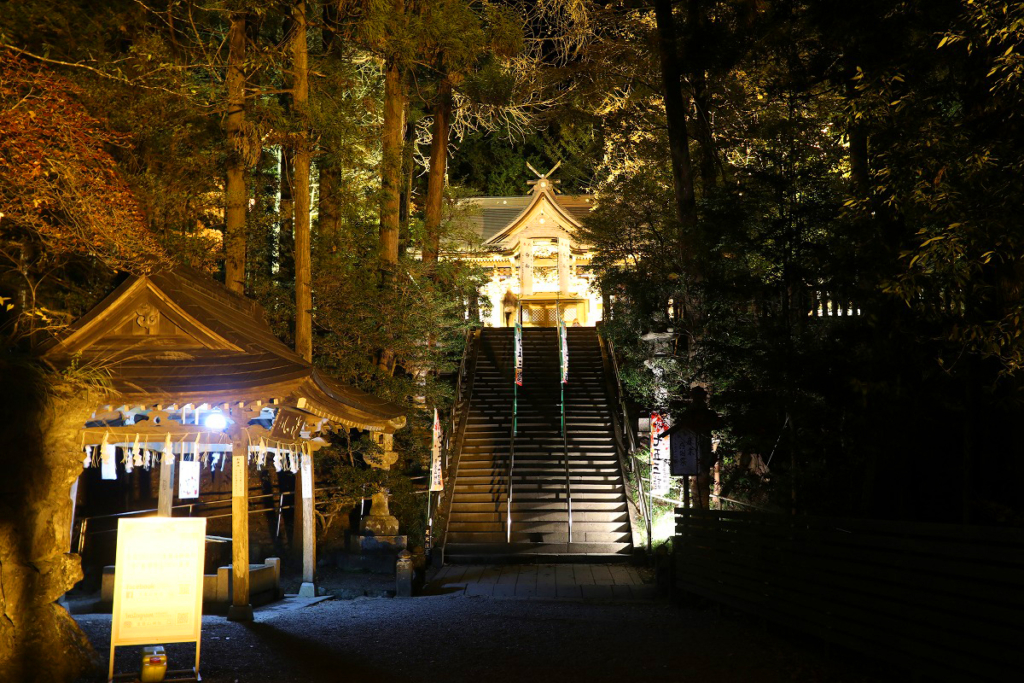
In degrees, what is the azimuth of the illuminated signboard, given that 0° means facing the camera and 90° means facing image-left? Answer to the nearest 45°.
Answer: approximately 0°

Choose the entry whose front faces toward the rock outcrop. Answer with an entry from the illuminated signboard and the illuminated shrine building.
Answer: the illuminated shrine building

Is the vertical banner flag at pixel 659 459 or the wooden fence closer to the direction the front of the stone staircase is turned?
the wooden fence
